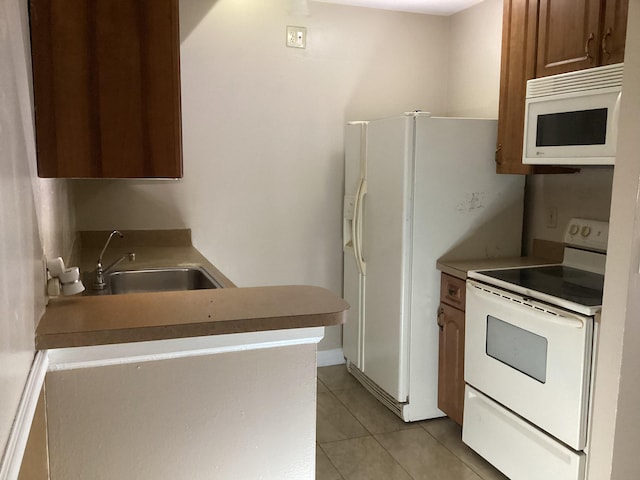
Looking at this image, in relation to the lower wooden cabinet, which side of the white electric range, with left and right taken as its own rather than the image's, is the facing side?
right

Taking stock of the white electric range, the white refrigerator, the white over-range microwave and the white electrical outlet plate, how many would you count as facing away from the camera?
0

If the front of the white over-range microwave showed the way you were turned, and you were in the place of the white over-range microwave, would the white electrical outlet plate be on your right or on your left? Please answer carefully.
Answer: on your right

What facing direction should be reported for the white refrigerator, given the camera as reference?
facing the viewer and to the left of the viewer

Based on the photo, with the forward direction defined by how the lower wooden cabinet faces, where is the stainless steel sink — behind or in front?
in front

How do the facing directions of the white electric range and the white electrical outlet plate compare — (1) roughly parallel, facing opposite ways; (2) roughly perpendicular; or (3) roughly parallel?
roughly perpendicular

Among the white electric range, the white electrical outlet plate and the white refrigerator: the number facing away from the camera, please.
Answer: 0

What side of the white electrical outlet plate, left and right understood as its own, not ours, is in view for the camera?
front
